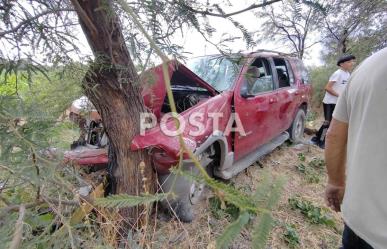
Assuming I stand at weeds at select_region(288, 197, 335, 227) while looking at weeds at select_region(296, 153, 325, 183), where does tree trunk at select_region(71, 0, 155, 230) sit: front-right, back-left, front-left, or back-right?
back-left

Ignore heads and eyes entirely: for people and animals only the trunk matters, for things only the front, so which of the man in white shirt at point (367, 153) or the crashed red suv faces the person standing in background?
the man in white shirt

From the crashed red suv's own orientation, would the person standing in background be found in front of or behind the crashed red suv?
behind

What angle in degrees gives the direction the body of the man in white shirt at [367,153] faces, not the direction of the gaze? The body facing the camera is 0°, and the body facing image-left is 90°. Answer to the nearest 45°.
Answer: approximately 180°

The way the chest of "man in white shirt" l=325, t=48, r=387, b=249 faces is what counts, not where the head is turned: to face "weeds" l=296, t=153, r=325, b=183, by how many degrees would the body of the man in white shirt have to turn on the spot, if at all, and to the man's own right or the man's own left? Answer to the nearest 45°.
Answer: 0° — they already face it
